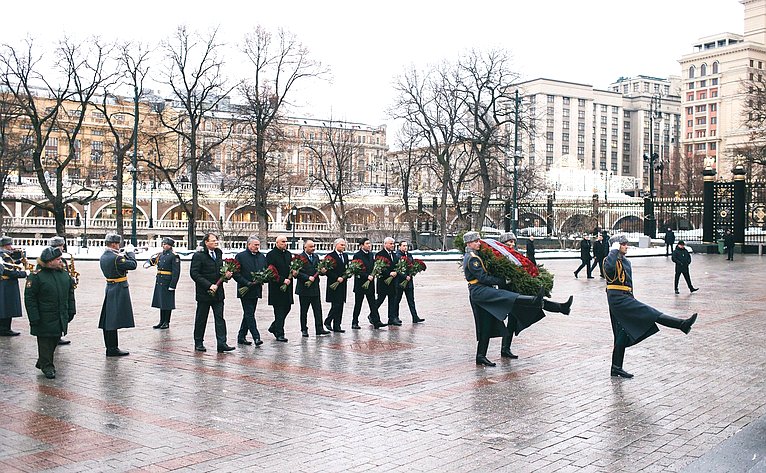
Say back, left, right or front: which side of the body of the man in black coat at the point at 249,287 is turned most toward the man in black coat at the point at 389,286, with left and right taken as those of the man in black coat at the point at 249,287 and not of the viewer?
left

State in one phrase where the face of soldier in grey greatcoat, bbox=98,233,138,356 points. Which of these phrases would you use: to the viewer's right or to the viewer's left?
to the viewer's right

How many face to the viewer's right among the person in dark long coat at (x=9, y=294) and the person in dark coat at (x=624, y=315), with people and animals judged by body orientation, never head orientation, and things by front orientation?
2

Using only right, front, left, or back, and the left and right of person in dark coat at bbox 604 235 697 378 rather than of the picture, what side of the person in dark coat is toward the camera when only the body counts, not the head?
right

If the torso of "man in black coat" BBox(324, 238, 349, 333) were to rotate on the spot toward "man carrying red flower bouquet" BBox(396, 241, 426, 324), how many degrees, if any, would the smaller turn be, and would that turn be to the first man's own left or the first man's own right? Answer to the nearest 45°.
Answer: approximately 90° to the first man's own left

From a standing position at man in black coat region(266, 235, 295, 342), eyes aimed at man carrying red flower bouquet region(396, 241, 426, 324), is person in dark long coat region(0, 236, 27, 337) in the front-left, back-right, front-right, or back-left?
back-left

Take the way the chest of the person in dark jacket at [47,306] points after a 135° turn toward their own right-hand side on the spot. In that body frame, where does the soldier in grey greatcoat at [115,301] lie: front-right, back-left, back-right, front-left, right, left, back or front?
back-right

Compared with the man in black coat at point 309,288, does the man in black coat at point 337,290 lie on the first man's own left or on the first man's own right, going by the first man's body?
on the first man's own left

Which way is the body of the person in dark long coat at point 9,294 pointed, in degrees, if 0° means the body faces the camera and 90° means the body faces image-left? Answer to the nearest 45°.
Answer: approximately 270°
